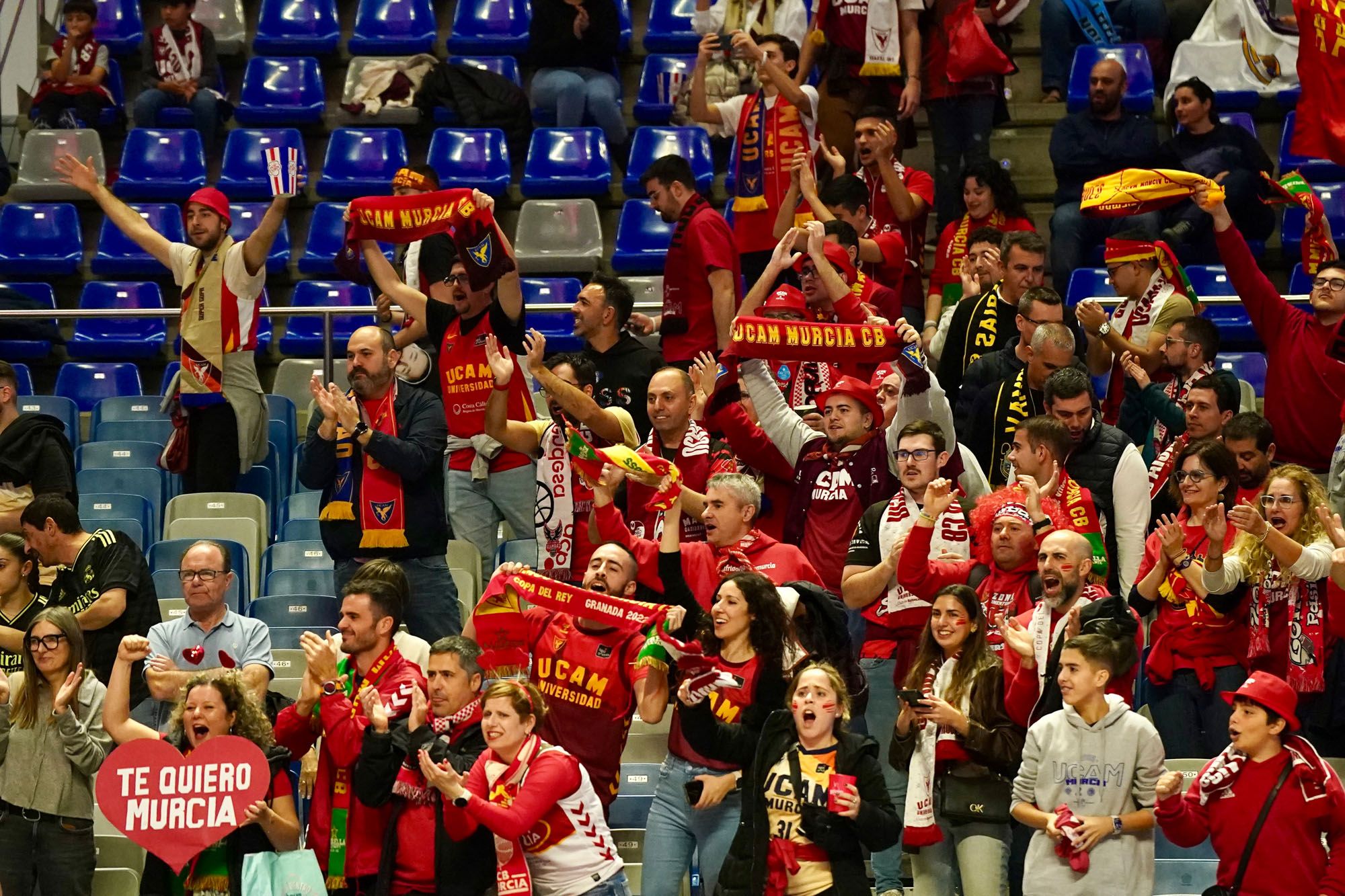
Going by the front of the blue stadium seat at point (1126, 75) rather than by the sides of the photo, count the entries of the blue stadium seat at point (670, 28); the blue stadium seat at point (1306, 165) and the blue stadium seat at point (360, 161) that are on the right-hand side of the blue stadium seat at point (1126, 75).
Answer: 2

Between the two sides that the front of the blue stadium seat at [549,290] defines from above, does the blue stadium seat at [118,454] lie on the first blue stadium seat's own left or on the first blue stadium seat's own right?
on the first blue stadium seat's own right

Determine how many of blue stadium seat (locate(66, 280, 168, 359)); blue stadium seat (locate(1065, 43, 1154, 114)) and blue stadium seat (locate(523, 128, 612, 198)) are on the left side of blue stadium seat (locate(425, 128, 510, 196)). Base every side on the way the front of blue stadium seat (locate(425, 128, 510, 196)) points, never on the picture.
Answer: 2

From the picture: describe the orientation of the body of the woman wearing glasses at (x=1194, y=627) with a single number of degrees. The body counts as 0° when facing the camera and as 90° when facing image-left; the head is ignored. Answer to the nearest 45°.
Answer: approximately 45°

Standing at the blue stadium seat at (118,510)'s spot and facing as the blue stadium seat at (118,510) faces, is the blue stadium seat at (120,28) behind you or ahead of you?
behind

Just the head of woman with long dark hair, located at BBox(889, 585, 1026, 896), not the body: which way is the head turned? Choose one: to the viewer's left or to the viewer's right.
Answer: to the viewer's left

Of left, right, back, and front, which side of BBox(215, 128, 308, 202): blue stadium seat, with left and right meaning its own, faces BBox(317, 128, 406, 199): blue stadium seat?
left

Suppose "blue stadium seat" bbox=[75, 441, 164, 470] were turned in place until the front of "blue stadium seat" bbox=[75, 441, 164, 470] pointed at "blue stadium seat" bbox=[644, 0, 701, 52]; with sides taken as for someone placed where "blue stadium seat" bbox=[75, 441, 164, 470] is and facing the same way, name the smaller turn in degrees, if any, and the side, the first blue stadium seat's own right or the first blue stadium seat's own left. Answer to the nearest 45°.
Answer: approximately 135° to the first blue stadium seat's own left
